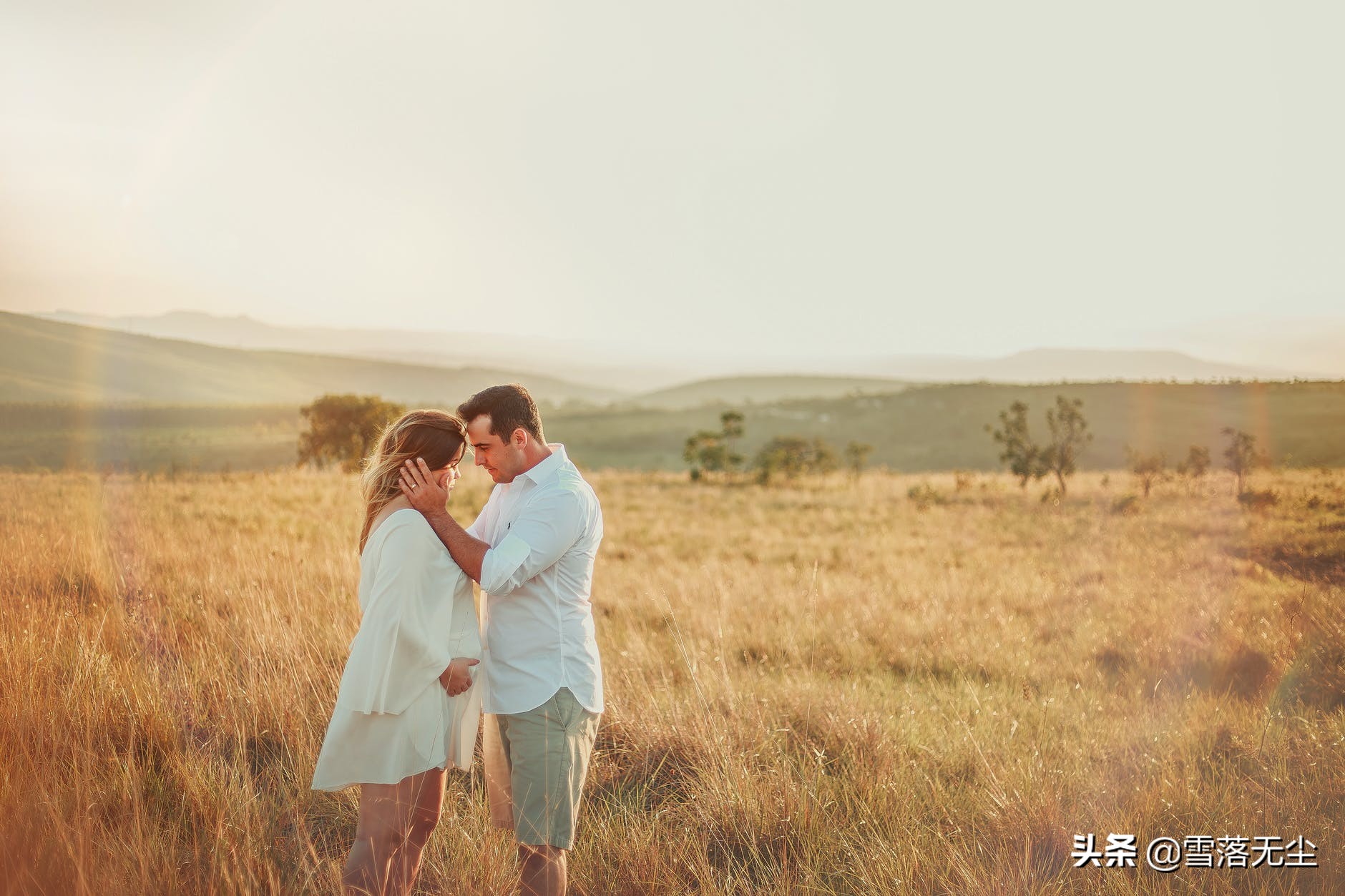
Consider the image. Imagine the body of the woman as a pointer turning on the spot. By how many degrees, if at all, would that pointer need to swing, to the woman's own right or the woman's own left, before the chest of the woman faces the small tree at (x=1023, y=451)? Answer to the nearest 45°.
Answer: approximately 45° to the woman's own left

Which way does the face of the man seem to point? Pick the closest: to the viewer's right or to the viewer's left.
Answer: to the viewer's left

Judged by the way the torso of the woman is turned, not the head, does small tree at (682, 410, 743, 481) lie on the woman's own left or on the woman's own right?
on the woman's own left

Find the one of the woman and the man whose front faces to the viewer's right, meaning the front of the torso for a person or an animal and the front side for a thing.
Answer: the woman

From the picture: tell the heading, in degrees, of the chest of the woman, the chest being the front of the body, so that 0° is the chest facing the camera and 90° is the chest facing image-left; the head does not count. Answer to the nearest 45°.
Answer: approximately 270°

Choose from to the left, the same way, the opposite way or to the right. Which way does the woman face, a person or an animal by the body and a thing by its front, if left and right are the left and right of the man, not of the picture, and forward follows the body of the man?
the opposite way

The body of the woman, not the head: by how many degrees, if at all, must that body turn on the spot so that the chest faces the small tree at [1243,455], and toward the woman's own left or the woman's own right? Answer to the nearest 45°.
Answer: approximately 45° to the woman's own left

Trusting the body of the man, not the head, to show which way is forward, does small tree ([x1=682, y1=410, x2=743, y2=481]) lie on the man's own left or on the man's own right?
on the man's own right

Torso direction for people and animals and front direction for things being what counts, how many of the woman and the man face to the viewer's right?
1

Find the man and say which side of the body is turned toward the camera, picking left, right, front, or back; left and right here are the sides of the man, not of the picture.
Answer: left

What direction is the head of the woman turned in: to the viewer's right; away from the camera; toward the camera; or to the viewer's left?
to the viewer's right

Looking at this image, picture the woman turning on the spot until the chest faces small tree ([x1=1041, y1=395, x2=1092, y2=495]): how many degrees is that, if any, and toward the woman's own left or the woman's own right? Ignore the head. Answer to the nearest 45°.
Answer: approximately 45° to the woman's own left
